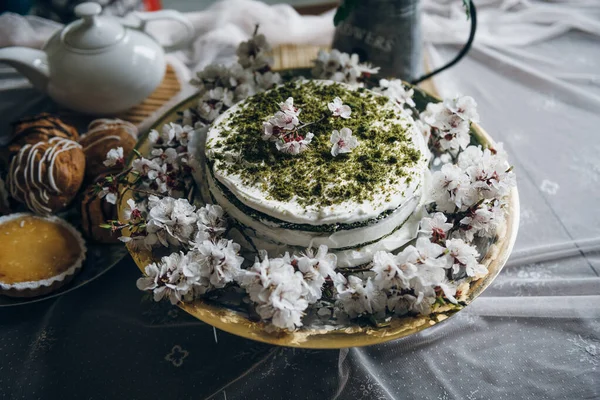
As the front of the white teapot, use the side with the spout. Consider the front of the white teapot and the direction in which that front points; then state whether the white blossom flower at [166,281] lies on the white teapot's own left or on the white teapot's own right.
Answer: on the white teapot's own left

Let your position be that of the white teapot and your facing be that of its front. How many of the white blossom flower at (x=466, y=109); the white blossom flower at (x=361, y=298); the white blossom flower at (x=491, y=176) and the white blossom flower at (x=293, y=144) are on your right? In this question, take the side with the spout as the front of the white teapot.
0

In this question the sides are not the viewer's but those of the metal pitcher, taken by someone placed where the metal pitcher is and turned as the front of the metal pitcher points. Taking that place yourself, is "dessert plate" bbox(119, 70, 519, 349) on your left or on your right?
on your left

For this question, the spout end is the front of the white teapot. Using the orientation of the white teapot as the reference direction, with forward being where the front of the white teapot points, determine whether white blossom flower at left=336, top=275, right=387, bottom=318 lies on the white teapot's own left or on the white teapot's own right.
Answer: on the white teapot's own left

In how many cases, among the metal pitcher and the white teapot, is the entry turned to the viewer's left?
2

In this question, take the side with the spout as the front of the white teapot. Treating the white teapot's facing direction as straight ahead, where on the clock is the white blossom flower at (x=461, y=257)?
The white blossom flower is roughly at 8 o'clock from the white teapot.

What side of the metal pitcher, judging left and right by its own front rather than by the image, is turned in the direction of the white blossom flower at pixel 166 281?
left

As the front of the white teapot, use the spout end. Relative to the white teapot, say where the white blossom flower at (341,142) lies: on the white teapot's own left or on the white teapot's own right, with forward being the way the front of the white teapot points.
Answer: on the white teapot's own left

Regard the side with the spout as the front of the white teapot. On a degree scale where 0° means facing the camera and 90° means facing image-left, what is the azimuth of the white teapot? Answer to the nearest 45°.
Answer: approximately 90°

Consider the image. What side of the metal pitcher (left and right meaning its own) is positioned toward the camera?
left

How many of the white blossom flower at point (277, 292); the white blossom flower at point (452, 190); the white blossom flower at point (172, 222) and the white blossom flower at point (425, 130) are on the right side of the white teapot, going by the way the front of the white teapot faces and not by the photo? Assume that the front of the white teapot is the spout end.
0

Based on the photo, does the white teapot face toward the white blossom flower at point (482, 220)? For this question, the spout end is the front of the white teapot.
no

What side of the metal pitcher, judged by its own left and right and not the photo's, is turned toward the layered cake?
left
